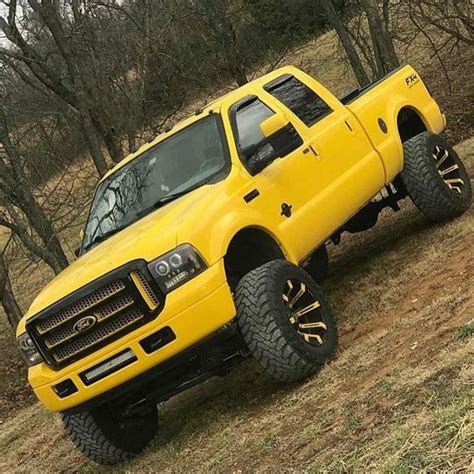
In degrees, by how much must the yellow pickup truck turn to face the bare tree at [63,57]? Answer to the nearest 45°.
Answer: approximately 135° to its right

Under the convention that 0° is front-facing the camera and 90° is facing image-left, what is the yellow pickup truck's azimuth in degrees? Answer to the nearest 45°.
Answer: approximately 45°

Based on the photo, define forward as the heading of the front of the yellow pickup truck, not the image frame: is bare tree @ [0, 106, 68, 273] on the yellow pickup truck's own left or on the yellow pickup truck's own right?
on the yellow pickup truck's own right
